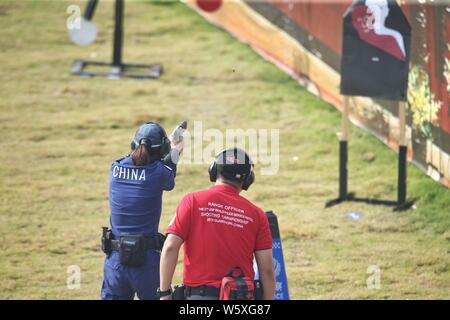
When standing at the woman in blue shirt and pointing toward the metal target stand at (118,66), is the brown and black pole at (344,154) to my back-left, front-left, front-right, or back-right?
front-right

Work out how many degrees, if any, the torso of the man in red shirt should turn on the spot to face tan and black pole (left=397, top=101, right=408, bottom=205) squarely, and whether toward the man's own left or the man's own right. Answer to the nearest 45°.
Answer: approximately 45° to the man's own right

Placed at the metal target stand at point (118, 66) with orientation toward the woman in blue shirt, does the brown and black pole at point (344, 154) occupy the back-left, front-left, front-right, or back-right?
front-left

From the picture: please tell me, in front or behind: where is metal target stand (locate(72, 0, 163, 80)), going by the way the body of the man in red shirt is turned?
in front

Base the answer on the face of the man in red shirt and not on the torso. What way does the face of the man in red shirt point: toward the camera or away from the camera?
away from the camera

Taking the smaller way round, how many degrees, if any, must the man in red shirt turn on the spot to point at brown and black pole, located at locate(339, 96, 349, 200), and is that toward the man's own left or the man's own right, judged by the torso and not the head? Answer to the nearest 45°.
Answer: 0° — they already face it

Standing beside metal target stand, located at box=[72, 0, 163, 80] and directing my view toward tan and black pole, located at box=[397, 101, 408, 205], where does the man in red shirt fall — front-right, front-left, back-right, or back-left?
front-right

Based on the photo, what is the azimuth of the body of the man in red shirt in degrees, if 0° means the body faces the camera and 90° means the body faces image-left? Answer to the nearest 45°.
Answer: approximately 180°
